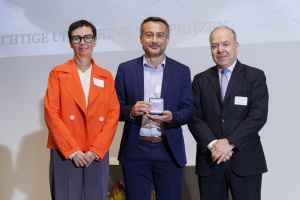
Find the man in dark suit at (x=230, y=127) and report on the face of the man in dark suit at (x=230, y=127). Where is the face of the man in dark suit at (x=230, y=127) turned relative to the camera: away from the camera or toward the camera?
toward the camera

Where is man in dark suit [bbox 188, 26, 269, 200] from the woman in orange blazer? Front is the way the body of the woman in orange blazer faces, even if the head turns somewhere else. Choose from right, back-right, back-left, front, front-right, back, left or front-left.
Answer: left

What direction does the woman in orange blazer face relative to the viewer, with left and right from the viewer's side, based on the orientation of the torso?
facing the viewer

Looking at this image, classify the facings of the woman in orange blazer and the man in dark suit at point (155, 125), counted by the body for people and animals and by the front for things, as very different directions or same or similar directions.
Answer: same or similar directions

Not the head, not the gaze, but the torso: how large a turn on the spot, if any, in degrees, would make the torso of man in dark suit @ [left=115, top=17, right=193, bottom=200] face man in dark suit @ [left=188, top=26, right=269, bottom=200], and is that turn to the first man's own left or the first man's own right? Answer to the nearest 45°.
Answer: approximately 90° to the first man's own left

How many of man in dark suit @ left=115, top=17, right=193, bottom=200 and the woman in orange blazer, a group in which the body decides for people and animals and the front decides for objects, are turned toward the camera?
2

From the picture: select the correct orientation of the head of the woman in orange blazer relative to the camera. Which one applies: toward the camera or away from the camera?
toward the camera

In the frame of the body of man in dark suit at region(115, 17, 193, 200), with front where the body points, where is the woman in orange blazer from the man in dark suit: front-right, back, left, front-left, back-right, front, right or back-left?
right

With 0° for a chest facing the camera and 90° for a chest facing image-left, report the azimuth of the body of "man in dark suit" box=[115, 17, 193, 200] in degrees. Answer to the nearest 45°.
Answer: approximately 0°
